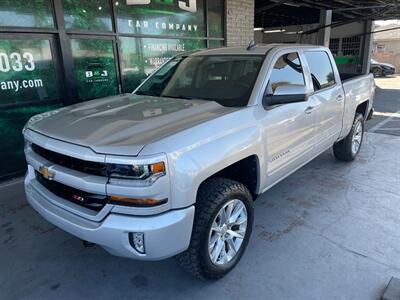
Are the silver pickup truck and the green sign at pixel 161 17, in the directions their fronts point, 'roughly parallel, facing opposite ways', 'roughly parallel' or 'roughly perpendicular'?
roughly perpendicular

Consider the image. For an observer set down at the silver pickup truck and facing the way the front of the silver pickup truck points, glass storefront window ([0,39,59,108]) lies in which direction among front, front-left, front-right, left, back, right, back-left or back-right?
right

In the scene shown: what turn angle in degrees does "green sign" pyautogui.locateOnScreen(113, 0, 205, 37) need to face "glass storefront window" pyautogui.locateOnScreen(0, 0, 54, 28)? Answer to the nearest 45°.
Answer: approximately 90° to its right

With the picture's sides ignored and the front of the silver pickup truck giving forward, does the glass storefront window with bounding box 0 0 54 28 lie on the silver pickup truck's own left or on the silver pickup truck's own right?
on the silver pickup truck's own right

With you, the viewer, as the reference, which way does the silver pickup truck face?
facing the viewer and to the left of the viewer

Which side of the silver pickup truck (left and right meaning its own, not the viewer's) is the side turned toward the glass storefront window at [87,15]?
right

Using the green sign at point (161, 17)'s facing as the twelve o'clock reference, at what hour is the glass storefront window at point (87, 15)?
The glass storefront window is roughly at 3 o'clock from the green sign.

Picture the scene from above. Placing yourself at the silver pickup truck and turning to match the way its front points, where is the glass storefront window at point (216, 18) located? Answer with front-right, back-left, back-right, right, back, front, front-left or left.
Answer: back-right

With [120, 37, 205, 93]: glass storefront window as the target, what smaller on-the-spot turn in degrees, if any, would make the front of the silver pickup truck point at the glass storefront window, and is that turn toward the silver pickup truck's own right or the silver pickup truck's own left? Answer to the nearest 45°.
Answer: approximately 135° to the silver pickup truck's own right

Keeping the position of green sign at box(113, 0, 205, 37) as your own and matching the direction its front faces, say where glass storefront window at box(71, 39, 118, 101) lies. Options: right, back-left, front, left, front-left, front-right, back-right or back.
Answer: right

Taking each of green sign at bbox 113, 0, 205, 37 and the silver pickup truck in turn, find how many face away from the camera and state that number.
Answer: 0

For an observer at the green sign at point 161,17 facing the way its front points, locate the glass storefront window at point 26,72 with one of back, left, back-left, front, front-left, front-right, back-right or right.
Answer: right
